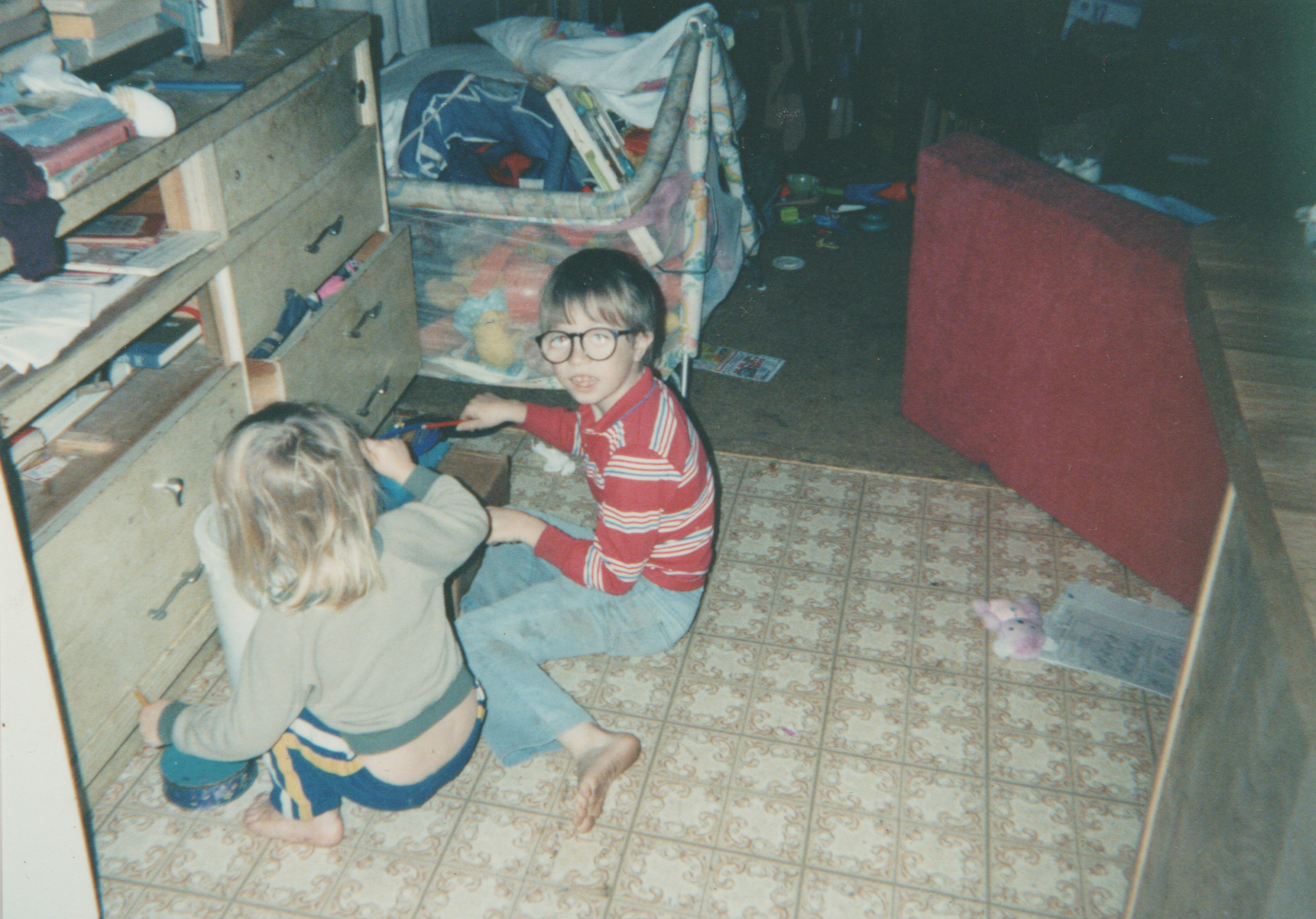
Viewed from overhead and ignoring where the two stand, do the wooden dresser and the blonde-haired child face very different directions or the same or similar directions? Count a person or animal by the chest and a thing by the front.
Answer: very different directions

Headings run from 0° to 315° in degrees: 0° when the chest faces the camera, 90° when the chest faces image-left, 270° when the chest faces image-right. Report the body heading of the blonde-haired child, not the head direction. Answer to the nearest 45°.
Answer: approximately 135°

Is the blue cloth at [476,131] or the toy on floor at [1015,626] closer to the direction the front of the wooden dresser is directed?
the toy on floor

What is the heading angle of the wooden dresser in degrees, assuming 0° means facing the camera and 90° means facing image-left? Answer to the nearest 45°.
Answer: approximately 315°

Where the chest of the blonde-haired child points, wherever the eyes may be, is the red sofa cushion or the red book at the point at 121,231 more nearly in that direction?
the red book

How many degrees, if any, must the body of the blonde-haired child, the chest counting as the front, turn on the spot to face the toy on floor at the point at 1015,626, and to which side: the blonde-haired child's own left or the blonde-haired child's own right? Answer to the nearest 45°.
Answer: approximately 135° to the blonde-haired child's own right

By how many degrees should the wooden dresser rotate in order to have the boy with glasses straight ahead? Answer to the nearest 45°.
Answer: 0° — it already faces them

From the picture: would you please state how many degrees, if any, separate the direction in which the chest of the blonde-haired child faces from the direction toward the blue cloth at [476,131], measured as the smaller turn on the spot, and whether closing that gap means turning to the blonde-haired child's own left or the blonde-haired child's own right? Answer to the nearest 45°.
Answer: approximately 45° to the blonde-haired child's own right
